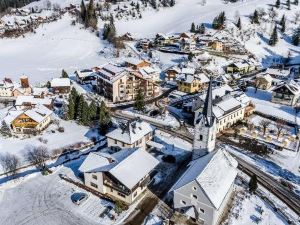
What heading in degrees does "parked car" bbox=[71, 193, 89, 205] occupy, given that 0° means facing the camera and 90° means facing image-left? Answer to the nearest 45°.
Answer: approximately 45°
